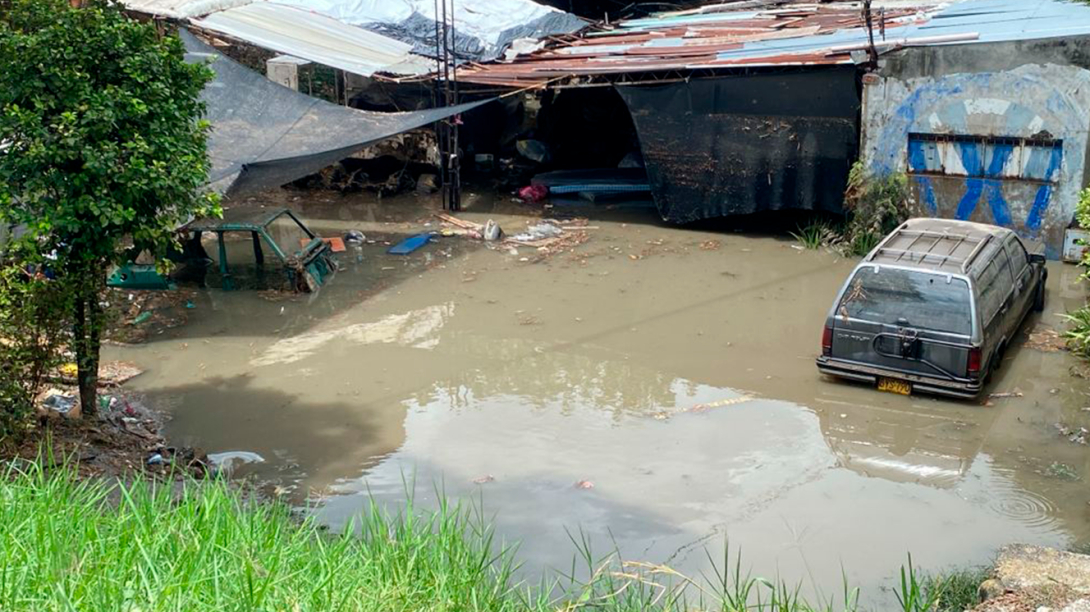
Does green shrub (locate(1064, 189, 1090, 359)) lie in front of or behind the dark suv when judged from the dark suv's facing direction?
in front

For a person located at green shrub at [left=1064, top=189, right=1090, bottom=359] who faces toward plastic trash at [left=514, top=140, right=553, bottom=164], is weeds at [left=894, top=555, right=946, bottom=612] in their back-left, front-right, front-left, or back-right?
back-left

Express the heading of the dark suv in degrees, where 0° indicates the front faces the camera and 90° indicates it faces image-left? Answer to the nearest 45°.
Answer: approximately 225°

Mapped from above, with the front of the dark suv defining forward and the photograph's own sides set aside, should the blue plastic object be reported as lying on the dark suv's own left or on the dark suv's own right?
on the dark suv's own left

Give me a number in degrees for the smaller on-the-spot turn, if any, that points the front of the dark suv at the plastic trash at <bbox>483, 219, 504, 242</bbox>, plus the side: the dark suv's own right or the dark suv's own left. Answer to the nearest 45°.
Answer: approximately 90° to the dark suv's own left

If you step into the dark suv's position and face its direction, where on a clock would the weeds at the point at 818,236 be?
The weeds is roughly at 10 o'clock from the dark suv.

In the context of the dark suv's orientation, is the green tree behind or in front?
behind

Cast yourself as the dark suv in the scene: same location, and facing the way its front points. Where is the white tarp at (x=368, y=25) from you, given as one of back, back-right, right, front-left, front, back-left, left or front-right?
left

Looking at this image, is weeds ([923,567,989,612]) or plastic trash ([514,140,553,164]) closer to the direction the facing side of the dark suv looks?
the plastic trash

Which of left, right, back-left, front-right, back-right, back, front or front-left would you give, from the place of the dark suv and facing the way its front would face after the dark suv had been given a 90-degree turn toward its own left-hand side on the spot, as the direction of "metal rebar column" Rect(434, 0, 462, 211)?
front

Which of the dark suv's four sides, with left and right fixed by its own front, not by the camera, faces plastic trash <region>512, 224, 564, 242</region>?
left

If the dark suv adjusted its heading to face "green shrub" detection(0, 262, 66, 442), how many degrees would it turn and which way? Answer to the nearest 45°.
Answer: approximately 180°

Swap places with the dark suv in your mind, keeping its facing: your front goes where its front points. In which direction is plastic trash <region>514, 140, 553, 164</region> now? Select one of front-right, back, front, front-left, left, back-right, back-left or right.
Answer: left
